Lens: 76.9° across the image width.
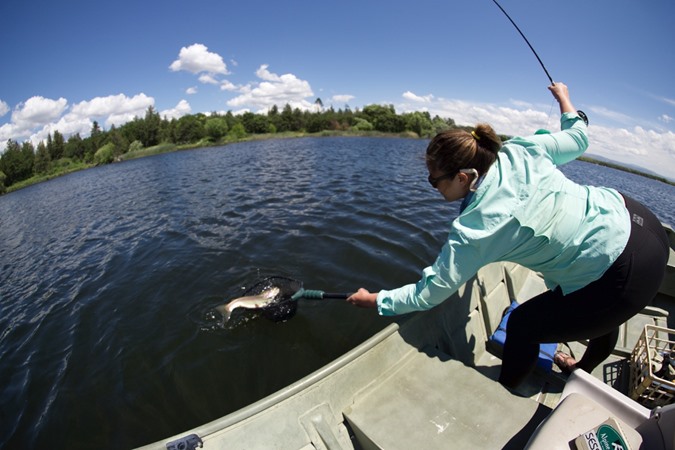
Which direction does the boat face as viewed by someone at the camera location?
facing away from the viewer and to the right of the viewer

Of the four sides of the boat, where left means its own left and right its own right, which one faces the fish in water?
left

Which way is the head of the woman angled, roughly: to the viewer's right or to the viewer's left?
to the viewer's left
